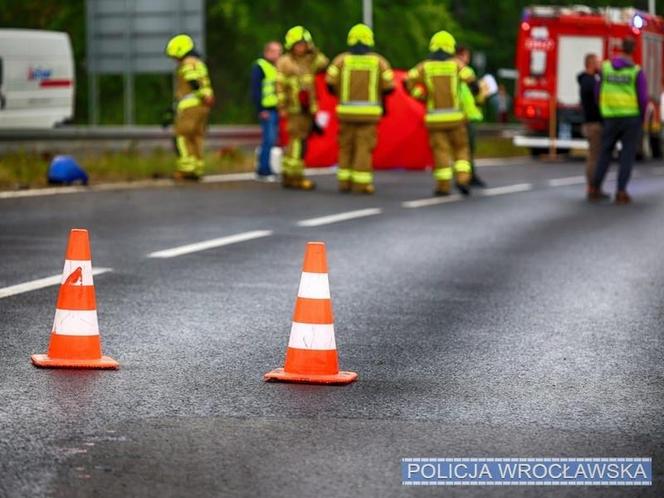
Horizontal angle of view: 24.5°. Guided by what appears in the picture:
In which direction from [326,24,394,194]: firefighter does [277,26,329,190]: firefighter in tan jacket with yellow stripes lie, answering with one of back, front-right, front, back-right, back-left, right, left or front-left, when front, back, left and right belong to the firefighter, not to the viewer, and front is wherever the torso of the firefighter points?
front-left

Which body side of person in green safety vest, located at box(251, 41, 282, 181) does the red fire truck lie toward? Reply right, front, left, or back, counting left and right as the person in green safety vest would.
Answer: left

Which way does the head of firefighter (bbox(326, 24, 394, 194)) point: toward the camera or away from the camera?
away from the camera

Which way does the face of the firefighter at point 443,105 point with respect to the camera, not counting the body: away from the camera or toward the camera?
away from the camera

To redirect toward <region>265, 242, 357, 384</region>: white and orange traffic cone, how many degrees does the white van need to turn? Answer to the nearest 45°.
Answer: approximately 90° to its left
